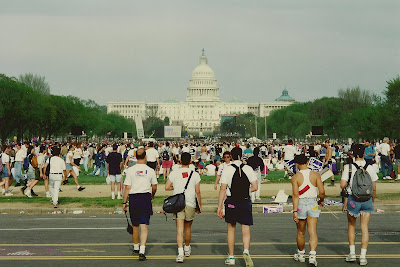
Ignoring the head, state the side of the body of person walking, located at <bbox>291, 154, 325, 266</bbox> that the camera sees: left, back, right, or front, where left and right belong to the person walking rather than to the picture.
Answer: back

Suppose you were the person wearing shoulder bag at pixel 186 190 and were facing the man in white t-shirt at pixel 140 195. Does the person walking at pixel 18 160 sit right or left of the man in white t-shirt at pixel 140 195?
right

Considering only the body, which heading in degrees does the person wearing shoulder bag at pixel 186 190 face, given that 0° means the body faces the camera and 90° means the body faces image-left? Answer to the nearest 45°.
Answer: approximately 180°

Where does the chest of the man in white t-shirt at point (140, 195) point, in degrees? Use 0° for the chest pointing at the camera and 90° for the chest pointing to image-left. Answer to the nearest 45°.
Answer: approximately 180°

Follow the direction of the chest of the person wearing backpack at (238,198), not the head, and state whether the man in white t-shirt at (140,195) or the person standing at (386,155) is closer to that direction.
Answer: the person standing

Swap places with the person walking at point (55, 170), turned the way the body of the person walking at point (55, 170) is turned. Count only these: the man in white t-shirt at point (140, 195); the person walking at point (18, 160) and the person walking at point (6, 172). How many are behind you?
1

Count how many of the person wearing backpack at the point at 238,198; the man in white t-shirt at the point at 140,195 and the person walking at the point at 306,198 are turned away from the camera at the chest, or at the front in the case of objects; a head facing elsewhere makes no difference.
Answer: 3

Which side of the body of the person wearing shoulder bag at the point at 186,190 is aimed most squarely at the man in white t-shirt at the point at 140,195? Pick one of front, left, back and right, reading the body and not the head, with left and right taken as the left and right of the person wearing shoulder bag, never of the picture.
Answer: left

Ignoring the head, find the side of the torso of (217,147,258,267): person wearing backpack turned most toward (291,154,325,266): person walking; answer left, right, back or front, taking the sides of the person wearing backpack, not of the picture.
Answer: right

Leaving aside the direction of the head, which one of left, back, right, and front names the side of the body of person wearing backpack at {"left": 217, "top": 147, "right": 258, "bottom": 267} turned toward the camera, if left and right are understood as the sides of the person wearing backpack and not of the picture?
back

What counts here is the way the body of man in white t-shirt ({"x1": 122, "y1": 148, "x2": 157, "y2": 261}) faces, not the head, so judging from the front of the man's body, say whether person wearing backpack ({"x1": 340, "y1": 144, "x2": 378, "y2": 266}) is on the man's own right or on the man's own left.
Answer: on the man's own right

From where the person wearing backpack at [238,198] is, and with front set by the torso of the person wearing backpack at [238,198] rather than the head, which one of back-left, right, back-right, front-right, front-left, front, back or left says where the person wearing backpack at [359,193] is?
right

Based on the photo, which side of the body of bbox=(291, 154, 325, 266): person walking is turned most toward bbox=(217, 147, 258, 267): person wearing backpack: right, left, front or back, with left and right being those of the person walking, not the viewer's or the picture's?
left
